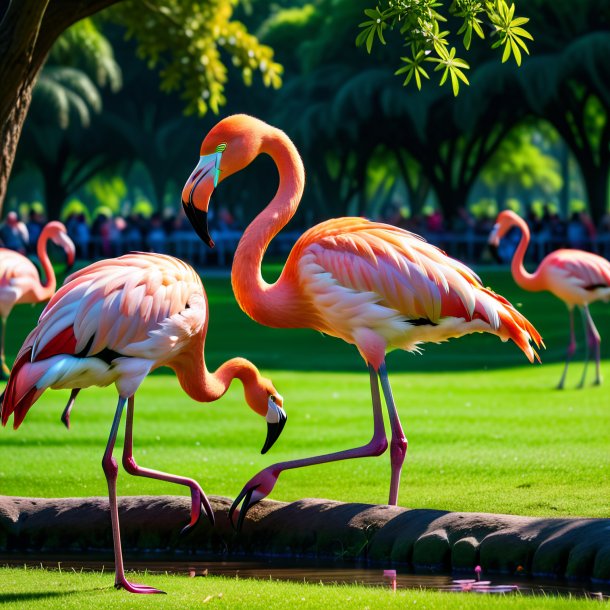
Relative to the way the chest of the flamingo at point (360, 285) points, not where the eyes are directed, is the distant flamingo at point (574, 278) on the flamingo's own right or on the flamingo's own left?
on the flamingo's own right

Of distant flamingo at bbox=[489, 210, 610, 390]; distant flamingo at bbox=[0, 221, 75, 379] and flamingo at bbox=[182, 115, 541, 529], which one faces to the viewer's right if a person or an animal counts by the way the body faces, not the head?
distant flamingo at bbox=[0, 221, 75, 379]

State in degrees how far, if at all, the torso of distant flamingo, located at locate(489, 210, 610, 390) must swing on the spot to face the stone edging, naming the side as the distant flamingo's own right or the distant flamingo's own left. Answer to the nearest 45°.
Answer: approximately 90° to the distant flamingo's own left

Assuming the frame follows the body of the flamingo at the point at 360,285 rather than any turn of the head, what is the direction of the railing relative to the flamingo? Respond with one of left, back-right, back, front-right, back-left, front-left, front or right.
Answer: right

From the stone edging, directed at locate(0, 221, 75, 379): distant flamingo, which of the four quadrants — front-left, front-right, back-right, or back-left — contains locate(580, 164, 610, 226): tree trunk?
front-right

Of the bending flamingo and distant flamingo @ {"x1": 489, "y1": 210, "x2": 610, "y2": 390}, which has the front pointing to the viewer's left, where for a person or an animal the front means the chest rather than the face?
the distant flamingo

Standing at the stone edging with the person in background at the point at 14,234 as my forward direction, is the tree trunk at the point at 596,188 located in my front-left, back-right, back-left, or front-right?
front-right

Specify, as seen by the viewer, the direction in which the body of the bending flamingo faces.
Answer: to the viewer's right

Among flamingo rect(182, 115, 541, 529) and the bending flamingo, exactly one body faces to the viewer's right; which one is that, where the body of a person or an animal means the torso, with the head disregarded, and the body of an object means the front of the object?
the bending flamingo

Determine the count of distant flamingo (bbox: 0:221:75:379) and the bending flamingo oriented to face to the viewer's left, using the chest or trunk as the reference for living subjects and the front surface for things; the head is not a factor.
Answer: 0

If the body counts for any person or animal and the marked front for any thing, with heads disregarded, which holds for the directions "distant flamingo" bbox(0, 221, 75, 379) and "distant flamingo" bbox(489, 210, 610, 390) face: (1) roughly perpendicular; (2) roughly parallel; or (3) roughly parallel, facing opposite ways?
roughly parallel, facing opposite ways

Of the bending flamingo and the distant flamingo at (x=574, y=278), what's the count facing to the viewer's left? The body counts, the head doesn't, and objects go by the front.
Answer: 1

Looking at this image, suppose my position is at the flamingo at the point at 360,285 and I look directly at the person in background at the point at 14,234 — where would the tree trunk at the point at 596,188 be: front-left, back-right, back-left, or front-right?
front-right

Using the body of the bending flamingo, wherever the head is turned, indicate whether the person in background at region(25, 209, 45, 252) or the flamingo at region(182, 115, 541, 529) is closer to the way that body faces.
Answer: the flamingo

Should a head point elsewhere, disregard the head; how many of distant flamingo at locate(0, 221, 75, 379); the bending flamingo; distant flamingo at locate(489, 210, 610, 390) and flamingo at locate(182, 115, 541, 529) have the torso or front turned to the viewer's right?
2

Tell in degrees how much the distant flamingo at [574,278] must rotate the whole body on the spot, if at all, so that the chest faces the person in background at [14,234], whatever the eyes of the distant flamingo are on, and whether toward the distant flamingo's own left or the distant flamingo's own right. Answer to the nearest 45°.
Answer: approximately 45° to the distant flamingo's own right

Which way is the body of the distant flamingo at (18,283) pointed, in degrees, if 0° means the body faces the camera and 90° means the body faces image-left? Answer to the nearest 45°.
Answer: approximately 270°

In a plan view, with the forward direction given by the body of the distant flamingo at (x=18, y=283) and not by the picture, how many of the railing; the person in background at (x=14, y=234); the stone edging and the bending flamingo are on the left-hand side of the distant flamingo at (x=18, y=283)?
2

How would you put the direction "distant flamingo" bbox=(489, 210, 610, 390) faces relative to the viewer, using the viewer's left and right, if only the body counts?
facing to the left of the viewer

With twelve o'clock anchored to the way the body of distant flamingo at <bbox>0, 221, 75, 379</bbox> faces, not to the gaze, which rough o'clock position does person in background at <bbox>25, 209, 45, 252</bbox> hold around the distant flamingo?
The person in background is roughly at 9 o'clock from the distant flamingo.

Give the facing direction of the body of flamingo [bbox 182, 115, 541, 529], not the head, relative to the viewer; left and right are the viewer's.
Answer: facing to the left of the viewer
